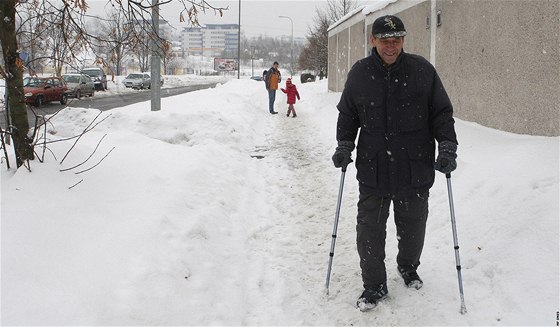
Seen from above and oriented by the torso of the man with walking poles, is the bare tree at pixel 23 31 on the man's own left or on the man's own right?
on the man's own right

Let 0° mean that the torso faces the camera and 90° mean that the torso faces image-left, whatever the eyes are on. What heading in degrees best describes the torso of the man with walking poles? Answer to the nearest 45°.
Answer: approximately 0°

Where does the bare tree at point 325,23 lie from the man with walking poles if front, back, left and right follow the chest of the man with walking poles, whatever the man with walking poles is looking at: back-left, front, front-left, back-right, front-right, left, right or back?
back

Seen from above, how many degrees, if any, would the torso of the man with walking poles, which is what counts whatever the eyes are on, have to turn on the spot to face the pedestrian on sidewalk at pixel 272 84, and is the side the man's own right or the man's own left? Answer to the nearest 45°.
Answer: approximately 180°
